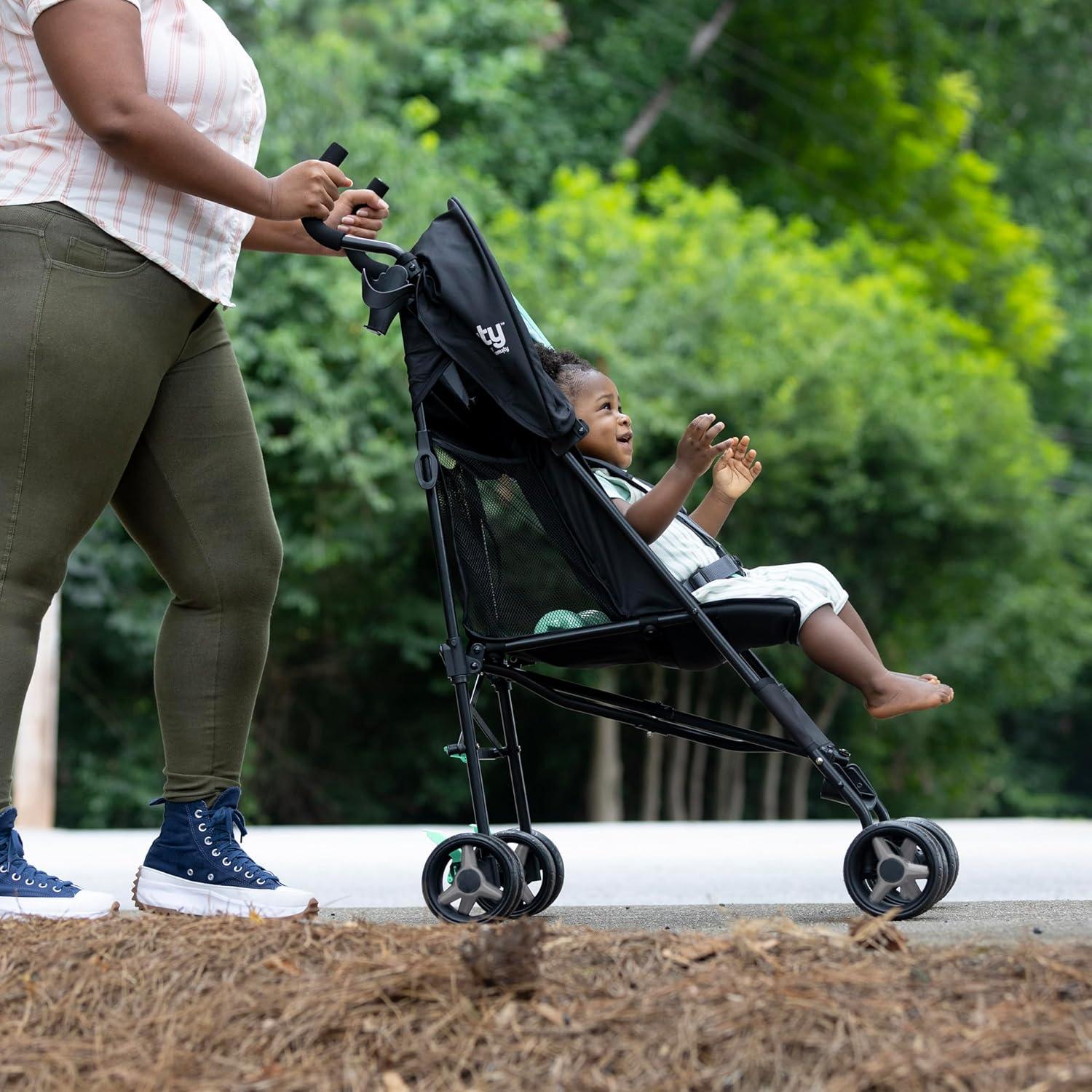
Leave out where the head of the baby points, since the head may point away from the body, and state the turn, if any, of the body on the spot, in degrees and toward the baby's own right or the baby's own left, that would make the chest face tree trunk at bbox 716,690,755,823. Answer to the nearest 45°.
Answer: approximately 90° to the baby's own left

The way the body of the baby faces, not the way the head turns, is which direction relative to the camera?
to the viewer's right

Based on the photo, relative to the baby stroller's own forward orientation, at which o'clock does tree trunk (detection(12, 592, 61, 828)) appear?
The tree trunk is roughly at 8 o'clock from the baby stroller.

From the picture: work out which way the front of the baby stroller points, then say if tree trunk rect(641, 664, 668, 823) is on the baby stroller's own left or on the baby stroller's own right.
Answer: on the baby stroller's own left

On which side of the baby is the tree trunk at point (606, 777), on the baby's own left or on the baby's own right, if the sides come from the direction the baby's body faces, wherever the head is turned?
on the baby's own left

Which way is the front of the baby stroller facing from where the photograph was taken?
facing to the right of the viewer

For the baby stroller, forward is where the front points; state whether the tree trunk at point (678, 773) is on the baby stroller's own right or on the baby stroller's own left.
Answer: on the baby stroller's own left

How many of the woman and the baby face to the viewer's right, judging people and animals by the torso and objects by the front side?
2

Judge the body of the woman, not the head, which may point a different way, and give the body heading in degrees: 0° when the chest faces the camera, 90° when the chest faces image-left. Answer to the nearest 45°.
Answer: approximately 270°

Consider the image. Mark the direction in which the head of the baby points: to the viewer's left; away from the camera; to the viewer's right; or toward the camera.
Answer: to the viewer's right

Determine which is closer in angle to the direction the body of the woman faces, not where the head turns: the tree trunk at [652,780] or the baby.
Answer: the baby

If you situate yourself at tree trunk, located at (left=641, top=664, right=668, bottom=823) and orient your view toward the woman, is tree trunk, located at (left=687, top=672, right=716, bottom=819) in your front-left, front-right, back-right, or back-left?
back-left

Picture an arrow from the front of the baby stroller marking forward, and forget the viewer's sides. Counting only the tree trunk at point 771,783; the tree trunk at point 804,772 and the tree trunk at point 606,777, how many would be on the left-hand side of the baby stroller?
3

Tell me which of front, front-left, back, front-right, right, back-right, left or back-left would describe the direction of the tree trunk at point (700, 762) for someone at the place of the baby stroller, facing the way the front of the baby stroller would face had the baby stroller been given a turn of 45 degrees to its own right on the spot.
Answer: back-left
